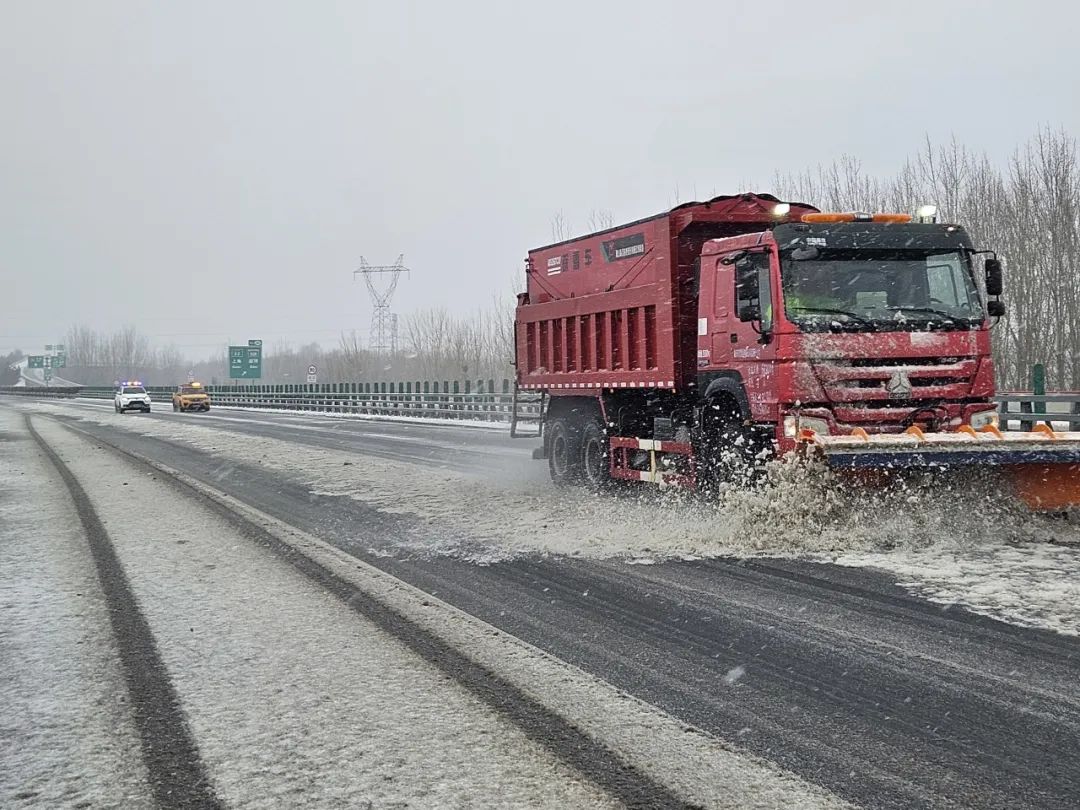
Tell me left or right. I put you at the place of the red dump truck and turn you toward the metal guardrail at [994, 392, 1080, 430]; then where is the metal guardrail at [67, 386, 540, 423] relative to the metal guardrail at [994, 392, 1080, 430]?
left

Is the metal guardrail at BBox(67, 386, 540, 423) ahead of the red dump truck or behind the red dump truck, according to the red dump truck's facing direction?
behind

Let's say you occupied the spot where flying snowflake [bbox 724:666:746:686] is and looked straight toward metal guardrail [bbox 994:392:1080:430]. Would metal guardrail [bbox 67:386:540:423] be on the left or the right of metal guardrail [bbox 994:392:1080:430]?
left

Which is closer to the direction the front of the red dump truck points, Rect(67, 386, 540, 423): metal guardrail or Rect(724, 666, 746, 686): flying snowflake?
the flying snowflake

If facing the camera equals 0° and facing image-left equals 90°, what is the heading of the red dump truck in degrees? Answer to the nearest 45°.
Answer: approximately 315°

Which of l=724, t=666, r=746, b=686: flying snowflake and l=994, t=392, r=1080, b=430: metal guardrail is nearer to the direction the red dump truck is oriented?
the flying snowflake

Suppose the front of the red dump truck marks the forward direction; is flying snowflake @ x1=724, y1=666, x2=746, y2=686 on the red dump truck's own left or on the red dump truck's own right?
on the red dump truck's own right

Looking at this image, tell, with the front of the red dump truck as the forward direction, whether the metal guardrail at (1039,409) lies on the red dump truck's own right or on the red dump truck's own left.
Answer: on the red dump truck's own left
